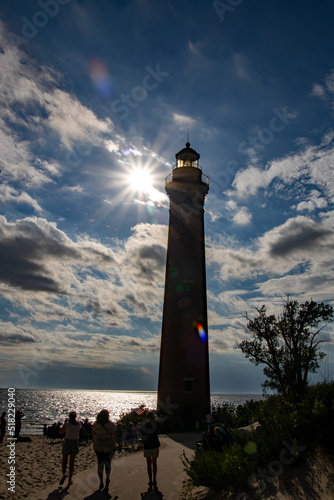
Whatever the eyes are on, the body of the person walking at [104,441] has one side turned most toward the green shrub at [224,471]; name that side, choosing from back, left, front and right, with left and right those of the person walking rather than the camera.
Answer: right

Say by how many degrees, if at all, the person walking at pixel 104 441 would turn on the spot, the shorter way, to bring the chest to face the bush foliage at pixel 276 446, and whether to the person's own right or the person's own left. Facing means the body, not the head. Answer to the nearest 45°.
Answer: approximately 90° to the person's own right

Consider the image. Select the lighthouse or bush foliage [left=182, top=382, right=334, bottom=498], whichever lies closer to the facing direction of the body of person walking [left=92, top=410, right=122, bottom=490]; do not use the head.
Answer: the lighthouse

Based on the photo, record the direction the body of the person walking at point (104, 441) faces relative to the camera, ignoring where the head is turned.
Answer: away from the camera

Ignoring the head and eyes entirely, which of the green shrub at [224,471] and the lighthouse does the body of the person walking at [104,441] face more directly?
the lighthouse

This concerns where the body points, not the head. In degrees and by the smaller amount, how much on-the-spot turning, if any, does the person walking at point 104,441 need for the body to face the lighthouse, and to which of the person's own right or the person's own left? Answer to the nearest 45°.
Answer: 0° — they already face it
